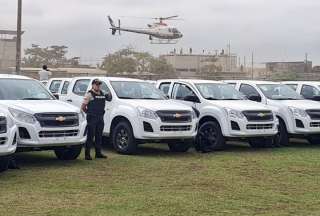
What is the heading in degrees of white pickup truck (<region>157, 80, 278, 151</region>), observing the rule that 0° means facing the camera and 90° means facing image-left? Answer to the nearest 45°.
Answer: approximately 315°

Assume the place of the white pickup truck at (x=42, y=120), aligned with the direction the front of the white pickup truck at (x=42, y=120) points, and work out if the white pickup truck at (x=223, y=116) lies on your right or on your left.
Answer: on your left

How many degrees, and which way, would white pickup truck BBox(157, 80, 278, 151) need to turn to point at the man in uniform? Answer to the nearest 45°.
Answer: approximately 90° to its right

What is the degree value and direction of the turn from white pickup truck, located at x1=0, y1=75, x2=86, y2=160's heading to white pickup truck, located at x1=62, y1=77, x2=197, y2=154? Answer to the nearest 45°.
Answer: approximately 90° to its left

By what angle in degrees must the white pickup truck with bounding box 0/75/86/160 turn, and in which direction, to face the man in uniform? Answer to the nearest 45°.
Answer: approximately 90° to its left

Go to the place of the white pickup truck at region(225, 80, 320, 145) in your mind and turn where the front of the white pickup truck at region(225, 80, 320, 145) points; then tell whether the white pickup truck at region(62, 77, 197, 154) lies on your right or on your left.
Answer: on your right

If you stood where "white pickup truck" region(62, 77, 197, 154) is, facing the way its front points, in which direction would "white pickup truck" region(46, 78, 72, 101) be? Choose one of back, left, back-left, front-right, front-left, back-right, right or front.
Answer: back

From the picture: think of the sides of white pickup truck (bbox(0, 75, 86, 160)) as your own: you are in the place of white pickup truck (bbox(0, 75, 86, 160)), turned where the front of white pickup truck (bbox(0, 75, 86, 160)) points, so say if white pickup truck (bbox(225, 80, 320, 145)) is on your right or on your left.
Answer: on your left

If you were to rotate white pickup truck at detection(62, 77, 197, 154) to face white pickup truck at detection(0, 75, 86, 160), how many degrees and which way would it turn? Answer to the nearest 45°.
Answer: approximately 90° to its right

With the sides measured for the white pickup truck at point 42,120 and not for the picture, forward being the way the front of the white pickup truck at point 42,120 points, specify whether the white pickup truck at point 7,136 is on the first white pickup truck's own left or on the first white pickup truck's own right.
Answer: on the first white pickup truck's own right

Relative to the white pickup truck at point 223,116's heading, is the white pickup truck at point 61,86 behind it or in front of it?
behind

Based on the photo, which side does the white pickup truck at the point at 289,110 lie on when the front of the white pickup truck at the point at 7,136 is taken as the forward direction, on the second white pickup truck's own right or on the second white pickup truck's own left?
on the second white pickup truck's own left

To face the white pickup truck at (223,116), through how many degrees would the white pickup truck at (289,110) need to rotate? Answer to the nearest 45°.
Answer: approximately 90° to its right
